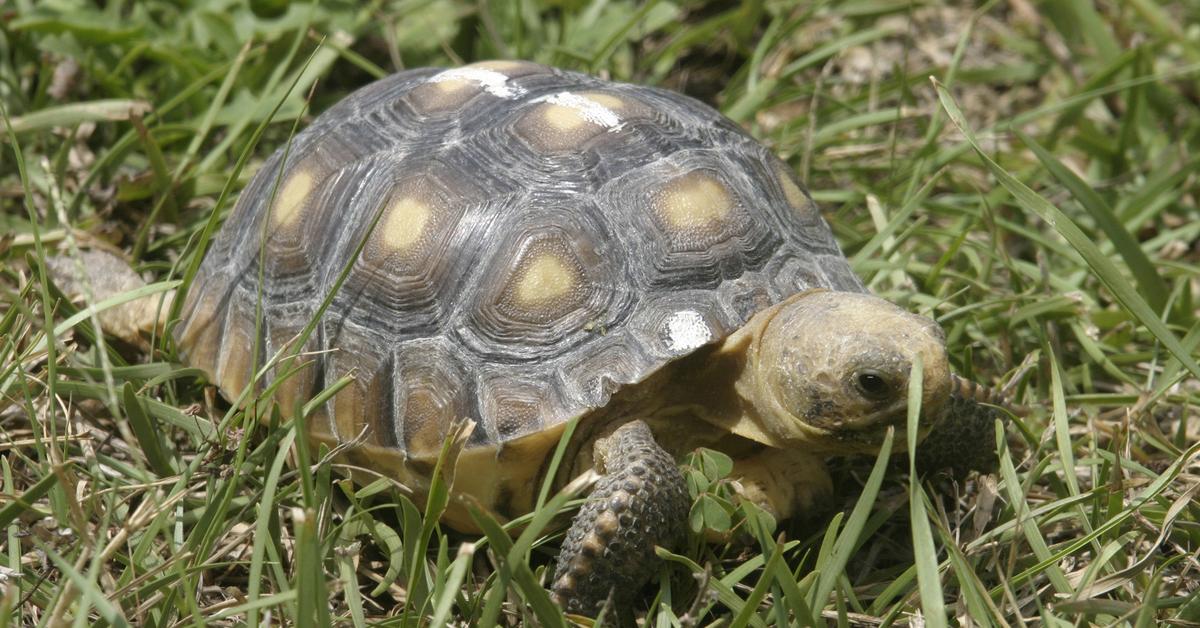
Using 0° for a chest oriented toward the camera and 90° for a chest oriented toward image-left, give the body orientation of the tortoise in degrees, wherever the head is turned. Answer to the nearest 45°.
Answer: approximately 315°

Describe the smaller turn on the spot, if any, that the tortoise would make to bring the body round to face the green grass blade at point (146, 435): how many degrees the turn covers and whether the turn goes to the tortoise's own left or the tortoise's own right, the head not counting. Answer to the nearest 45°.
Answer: approximately 135° to the tortoise's own right

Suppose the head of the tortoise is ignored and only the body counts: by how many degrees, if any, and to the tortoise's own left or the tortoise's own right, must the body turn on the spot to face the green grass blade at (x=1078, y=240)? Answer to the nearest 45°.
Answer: approximately 45° to the tortoise's own left

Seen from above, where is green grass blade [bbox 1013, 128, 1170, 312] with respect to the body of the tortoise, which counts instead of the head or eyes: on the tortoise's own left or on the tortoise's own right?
on the tortoise's own left
